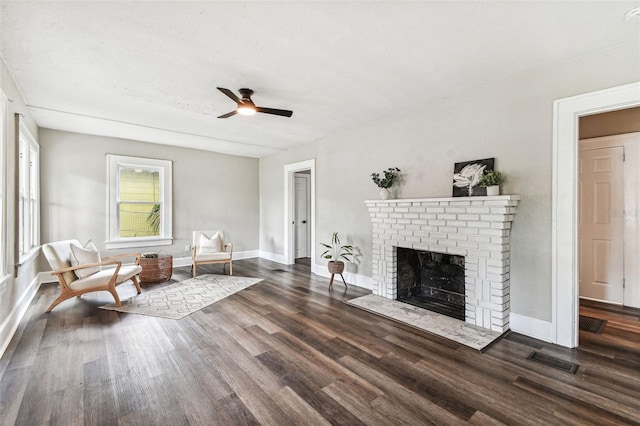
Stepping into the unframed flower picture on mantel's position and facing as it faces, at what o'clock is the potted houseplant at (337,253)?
The potted houseplant is roughly at 2 o'clock from the unframed flower picture on mantel.

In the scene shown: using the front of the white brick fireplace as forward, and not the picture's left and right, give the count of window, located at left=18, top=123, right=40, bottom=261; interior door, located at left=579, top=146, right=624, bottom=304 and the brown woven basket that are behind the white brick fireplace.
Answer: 1

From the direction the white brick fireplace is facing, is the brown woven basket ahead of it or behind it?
ahead

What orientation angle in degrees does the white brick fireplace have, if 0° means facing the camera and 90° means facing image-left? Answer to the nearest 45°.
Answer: approximately 45°

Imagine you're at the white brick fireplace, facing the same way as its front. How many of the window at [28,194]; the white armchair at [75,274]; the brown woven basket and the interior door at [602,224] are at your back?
1

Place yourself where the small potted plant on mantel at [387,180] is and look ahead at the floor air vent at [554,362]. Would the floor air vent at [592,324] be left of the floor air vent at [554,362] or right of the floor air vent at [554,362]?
left

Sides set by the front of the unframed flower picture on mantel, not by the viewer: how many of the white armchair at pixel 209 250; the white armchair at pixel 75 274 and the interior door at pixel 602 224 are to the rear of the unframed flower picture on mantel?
1

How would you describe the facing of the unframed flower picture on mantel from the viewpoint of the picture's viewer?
facing the viewer and to the left of the viewer

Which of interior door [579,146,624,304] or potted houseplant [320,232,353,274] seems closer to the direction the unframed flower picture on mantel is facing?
the potted houseplant

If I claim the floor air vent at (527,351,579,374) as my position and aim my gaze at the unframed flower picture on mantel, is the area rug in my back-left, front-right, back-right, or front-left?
front-left

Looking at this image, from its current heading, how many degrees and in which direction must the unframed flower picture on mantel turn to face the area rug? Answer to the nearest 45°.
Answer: approximately 45° to its right

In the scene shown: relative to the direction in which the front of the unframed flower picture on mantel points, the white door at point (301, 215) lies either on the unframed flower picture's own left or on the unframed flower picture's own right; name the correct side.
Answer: on the unframed flower picture's own right

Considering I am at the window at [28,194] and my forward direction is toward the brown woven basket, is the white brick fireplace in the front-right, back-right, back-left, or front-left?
front-right

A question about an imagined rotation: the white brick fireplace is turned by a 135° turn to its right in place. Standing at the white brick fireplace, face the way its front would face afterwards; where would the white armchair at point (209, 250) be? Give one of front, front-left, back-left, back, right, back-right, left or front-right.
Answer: left
